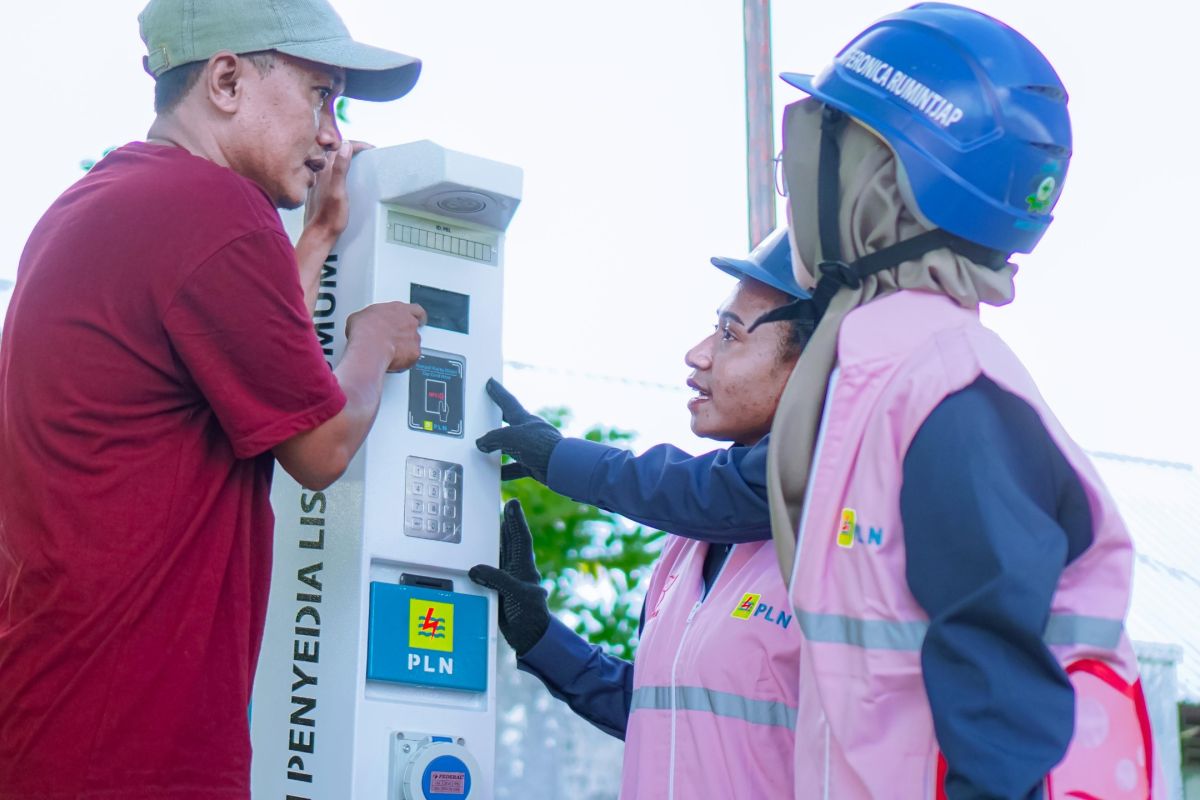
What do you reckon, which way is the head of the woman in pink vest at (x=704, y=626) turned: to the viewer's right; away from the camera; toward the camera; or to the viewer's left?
to the viewer's left

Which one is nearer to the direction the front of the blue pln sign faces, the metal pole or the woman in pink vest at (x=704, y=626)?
the woman in pink vest

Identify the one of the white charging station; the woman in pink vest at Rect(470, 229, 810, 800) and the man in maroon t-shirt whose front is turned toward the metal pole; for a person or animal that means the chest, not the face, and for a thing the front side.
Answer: the man in maroon t-shirt

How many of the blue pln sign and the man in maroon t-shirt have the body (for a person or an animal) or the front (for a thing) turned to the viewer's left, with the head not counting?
0

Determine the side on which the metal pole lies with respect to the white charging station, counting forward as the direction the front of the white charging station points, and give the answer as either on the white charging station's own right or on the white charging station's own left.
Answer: on the white charging station's own left

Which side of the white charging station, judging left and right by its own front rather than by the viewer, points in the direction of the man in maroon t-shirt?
right

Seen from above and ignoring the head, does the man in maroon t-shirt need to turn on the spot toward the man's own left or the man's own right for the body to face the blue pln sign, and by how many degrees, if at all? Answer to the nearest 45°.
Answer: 0° — they already face it

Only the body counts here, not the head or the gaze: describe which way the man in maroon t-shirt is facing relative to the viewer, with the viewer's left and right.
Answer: facing away from the viewer and to the right of the viewer

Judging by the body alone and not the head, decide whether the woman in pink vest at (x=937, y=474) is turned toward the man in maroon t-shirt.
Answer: yes

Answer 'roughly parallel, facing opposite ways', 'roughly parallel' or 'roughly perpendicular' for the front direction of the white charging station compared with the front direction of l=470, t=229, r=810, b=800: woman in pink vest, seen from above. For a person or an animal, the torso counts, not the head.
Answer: roughly perpendicular

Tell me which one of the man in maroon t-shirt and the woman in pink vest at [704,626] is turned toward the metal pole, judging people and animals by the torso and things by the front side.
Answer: the man in maroon t-shirt

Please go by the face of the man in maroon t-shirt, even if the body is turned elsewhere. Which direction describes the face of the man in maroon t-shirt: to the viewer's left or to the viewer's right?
to the viewer's right

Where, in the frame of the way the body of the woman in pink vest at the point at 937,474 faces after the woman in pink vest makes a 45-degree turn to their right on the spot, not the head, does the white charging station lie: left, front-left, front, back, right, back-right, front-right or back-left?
front

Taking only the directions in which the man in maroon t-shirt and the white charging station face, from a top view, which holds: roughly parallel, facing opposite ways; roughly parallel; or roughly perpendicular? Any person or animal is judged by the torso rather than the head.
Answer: roughly perpendicular

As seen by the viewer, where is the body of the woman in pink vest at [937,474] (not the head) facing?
to the viewer's left
